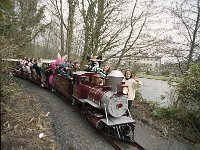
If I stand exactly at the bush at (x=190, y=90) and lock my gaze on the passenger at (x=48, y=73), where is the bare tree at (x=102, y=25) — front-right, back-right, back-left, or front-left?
front-right

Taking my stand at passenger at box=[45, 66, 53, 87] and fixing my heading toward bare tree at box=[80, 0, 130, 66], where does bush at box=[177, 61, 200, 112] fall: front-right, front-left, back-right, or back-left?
front-right

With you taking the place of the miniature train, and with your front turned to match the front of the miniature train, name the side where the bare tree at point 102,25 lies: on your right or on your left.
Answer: on your left

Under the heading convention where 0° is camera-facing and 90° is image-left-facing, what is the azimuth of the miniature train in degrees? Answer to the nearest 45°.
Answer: approximately 315°

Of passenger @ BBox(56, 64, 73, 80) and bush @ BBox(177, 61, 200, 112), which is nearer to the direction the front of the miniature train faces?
the bush
